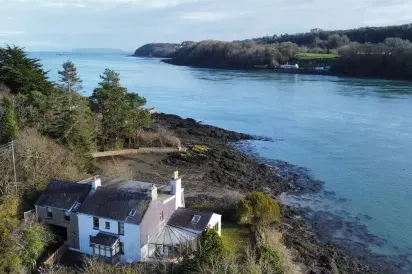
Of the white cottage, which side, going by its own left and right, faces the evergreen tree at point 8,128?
right

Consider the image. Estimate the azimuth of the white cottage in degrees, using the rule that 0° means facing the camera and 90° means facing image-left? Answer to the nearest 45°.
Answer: approximately 45°

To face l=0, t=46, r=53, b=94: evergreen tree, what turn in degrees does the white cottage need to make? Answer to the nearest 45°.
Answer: approximately 90° to its right

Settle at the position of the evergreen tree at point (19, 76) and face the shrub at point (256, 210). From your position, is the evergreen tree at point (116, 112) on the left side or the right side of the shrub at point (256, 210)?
left

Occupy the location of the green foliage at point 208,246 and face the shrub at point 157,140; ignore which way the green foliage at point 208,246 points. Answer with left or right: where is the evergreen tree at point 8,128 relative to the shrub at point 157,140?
left

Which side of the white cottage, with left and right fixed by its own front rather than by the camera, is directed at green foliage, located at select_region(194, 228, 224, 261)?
left

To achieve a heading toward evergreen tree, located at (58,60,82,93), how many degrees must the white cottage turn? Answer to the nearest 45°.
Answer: approximately 135° to its right

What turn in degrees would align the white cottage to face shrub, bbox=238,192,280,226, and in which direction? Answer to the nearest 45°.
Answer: approximately 135° to its left

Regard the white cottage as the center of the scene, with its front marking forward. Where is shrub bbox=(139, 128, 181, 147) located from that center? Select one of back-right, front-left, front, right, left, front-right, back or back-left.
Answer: back-right

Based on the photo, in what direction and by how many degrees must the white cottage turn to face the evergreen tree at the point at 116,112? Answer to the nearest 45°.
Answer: approximately 135° to its right
